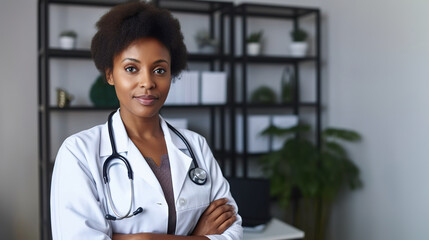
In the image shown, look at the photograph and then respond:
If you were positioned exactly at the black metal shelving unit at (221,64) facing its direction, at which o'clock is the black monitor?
The black monitor is roughly at 12 o'clock from the black metal shelving unit.

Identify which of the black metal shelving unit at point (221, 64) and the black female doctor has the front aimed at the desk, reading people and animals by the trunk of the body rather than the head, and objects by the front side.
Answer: the black metal shelving unit

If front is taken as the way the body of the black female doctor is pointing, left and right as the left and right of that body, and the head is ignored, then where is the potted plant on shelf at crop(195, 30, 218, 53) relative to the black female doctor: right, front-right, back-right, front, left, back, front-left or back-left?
back-left

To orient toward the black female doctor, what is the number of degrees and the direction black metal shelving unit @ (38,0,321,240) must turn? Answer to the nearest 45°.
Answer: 0° — it already faces them

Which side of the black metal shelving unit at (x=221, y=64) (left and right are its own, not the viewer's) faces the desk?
front

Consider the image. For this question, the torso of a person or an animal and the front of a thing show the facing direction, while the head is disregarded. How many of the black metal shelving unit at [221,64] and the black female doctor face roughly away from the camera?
0

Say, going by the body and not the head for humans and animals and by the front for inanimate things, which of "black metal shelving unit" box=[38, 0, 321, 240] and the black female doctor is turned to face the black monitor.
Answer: the black metal shelving unit

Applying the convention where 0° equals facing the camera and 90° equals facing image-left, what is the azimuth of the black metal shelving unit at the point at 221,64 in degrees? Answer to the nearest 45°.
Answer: approximately 0°

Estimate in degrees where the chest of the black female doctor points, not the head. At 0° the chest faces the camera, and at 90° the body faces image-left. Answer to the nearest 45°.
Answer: approximately 315°
